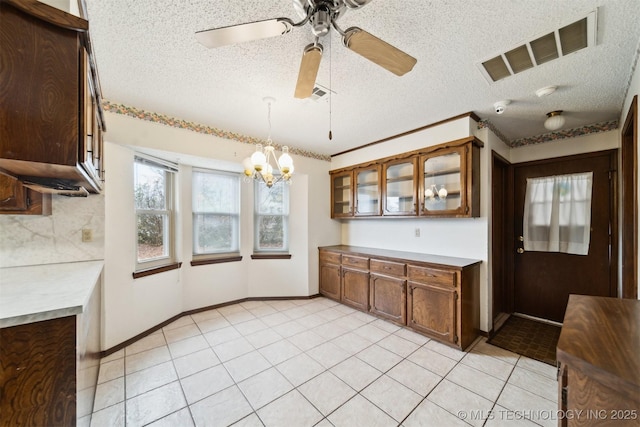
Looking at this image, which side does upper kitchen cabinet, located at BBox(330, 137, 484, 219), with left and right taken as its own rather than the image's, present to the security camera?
left

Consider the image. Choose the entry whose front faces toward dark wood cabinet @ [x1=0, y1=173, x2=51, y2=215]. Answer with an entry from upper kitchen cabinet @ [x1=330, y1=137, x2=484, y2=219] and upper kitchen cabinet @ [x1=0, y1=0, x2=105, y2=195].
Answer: upper kitchen cabinet @ [x1=330, y1=137, x2=484, y2=219]

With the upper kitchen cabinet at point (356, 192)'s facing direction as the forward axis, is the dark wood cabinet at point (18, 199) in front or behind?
in front

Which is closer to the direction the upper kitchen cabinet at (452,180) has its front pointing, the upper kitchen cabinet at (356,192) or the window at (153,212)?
the window

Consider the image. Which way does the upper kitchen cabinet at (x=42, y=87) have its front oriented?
to the viewer's right

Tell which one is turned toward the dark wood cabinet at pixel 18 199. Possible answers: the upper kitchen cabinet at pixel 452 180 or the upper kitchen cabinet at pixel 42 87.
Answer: the upper kitchen cabinet at pixel 452 180

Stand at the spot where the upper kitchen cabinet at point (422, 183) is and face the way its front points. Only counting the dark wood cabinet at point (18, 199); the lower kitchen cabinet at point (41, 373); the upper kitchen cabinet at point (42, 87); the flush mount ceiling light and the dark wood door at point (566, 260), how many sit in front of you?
3

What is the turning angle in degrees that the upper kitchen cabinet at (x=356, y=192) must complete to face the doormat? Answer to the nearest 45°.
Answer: approximately 90° to its left

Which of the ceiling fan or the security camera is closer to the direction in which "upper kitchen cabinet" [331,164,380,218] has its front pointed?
the ceiling fan

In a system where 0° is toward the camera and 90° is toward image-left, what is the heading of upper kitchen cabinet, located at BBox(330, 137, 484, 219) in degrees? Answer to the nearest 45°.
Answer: approximately 45°

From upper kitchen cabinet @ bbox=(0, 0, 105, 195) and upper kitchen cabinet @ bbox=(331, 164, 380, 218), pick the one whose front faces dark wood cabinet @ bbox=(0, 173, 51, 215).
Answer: upper kitchen cabinet @ bbox=(331, 164, 380, 218)
